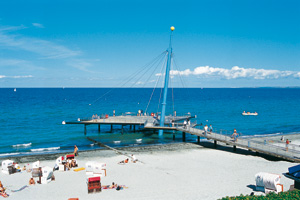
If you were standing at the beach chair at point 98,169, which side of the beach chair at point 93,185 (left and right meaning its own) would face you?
back

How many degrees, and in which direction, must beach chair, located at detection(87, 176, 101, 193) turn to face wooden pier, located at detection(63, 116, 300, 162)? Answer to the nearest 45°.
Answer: approximately 135° to its left

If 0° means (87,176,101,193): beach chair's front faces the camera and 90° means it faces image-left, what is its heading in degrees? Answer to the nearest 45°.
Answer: approximately 0°

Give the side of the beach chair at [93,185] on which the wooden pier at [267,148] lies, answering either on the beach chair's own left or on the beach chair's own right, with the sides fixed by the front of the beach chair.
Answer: on the beach chair's own left

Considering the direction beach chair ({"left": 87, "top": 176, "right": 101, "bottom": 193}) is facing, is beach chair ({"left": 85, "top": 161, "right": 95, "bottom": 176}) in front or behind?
behind

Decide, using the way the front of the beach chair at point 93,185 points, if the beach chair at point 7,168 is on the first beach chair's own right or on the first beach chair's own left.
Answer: on the first beach chair's own right

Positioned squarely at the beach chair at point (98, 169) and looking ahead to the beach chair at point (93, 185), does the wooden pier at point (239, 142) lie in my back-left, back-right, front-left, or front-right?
back-left
